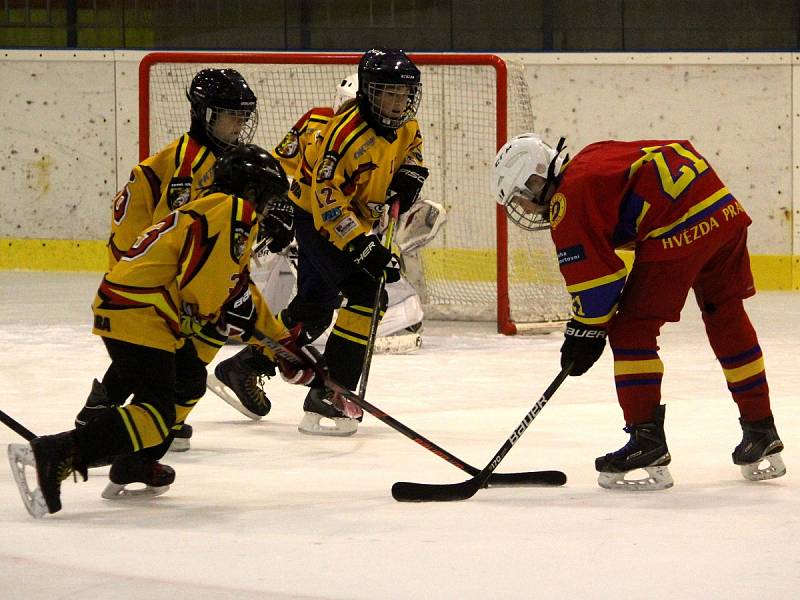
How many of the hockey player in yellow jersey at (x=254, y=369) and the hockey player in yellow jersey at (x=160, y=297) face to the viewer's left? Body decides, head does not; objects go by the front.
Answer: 0

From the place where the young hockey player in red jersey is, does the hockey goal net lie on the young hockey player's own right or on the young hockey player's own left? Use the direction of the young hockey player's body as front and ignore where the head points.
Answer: on the young hockey player's own right

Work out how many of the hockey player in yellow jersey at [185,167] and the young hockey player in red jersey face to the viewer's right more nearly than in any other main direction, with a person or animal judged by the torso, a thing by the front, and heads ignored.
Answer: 1

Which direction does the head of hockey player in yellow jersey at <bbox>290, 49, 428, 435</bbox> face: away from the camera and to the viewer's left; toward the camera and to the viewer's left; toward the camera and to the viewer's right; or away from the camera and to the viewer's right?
toward the camera and to the viewer's right

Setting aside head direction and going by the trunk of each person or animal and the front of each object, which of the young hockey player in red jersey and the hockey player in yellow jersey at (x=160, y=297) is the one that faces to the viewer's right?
the hockey player in yellow jersey

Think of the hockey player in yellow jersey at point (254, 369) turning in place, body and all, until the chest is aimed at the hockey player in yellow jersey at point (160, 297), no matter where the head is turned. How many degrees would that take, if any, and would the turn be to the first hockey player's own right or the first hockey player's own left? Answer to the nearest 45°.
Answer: approximately 45° to the first hockey player's own right

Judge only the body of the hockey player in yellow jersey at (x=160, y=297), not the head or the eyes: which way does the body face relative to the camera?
to the viewer's right

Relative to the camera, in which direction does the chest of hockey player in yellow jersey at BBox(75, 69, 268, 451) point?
to the viewer's right

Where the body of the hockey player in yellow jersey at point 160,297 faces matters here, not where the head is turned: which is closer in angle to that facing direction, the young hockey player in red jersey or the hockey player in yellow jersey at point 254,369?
the young hockey player in red jersey

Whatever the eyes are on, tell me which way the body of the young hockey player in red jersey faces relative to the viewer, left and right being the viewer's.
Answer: facing to the left of the viewer

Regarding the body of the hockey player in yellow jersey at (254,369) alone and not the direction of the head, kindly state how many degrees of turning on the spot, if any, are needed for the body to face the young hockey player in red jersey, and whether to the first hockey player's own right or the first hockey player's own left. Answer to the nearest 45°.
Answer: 0° — they already face them

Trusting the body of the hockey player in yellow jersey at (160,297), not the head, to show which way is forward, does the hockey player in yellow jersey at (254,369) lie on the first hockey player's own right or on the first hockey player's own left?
on the first hockey player's own left

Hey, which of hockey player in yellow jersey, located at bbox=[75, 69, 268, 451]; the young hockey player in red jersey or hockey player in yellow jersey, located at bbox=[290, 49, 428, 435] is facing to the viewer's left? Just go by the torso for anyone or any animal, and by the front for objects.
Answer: the young hockey player in red jersey
